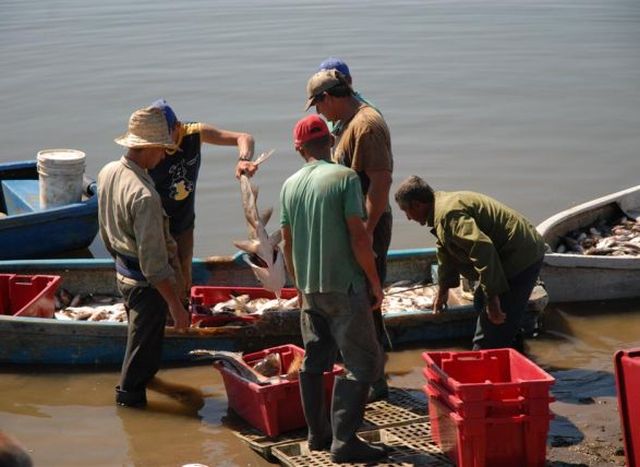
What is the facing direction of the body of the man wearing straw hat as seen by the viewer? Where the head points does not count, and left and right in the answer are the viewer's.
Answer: facing away from the viewer and to the right of the viewer

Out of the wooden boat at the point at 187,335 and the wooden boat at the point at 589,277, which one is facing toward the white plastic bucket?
the wooden boat at the point at 589,277

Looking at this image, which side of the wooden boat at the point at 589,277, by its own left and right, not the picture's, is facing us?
left

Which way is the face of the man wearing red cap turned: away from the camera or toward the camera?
away from the camera

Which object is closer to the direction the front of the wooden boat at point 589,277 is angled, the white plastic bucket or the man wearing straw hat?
the white plastic bucket

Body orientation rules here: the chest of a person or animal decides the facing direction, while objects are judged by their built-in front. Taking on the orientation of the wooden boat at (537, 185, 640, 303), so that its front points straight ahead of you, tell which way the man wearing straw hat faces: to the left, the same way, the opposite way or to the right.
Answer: the opposite way
